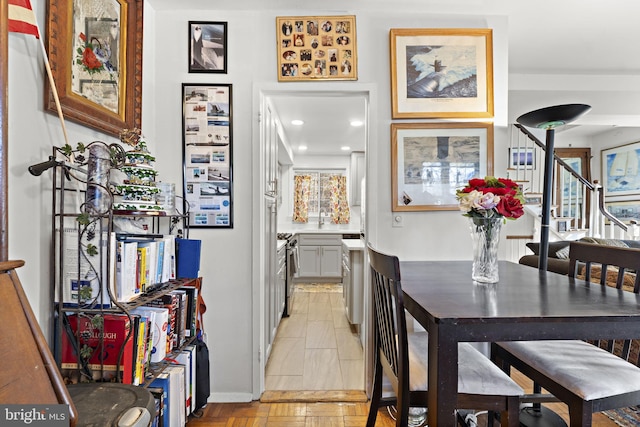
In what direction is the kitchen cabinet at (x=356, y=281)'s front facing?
to the viewer's left

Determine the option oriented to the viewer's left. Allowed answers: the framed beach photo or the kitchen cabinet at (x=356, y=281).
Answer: the kitchen cabinet

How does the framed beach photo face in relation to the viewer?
toward the camera

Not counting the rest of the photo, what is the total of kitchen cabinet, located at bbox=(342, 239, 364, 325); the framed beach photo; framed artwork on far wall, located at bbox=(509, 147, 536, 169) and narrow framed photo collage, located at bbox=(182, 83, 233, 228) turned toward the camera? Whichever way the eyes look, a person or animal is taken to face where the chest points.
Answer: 3

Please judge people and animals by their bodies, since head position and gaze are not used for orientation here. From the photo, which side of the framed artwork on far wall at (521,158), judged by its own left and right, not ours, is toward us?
front

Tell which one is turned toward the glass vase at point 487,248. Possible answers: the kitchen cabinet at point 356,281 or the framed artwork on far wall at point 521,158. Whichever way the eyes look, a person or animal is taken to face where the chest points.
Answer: the framed artwork on far wall

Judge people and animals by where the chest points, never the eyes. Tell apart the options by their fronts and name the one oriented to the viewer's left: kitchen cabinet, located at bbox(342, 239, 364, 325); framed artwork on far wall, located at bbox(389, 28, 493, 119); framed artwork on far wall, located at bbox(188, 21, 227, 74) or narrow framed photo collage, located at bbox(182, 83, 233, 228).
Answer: the kitchen cabinet

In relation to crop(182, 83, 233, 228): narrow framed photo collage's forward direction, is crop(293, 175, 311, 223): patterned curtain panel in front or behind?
behind

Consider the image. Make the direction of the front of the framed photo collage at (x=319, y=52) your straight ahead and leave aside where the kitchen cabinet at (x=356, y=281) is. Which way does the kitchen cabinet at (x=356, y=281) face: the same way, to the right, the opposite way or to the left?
to the right

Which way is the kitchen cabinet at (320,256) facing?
toward the camera

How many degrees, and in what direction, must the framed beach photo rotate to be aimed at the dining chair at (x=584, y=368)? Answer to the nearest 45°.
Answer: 0° — it already faces it

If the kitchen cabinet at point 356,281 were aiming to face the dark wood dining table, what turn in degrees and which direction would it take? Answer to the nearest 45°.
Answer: approximately 90° to its left
